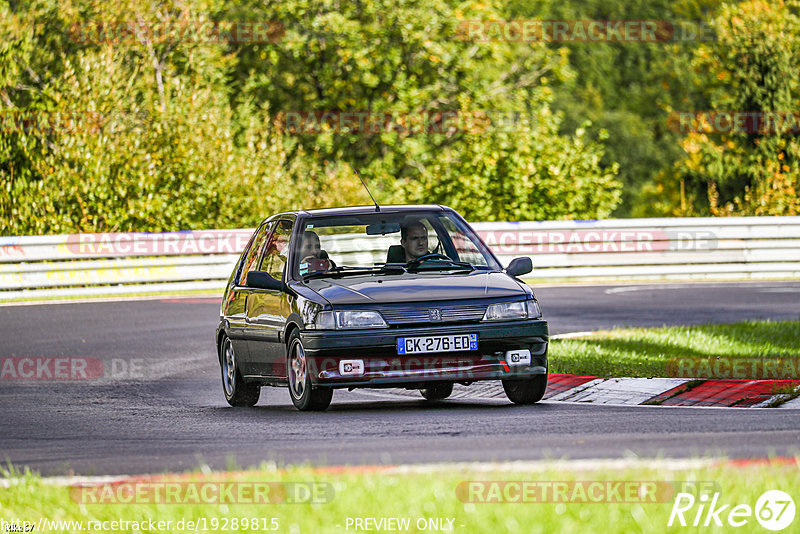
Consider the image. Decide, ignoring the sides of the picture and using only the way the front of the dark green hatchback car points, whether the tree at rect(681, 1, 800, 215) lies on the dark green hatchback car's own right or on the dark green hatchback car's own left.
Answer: on the dark green hatchback car's own left

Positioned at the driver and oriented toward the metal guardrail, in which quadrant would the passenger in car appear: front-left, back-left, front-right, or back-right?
back-left

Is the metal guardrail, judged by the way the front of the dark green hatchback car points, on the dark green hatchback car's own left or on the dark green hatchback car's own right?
on the dark green hatchback car's own left

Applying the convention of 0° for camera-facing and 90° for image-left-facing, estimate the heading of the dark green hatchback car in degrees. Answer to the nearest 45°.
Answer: approximately 315°
